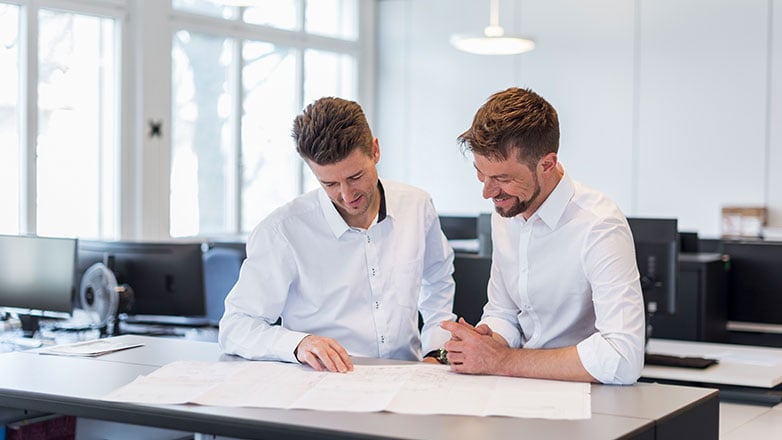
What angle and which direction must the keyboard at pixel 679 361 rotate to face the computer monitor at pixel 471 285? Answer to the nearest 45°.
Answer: approximately 90° to its right

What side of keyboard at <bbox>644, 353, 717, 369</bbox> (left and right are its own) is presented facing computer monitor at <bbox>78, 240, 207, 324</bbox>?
right

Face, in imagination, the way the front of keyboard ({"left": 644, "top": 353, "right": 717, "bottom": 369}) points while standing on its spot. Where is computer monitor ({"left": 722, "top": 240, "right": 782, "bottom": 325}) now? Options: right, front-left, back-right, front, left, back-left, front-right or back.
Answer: back

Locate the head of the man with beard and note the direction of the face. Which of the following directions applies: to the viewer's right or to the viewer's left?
to the viewer's left
